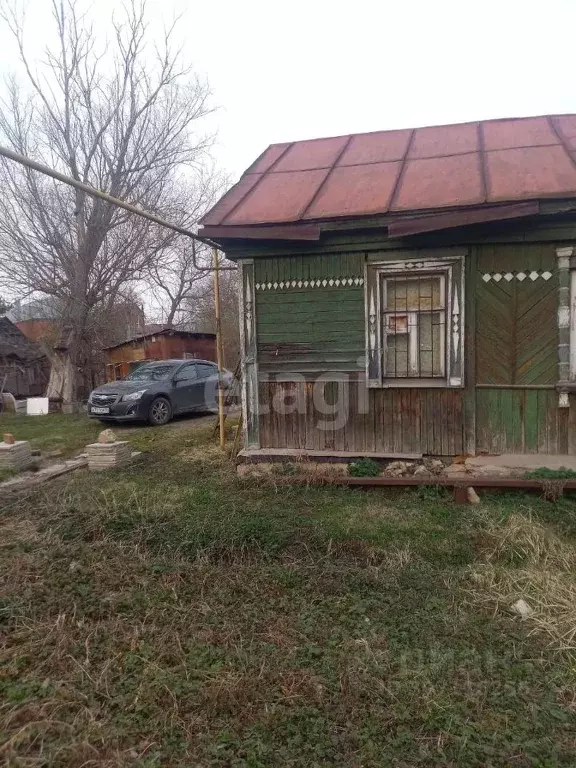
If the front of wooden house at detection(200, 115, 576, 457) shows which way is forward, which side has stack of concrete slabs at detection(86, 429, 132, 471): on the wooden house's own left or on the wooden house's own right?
on the wooden house's own right

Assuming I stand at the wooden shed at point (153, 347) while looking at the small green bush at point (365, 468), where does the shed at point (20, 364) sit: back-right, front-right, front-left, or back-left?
back-right

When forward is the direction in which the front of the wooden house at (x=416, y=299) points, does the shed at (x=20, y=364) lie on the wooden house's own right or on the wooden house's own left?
on the wooden house's own right

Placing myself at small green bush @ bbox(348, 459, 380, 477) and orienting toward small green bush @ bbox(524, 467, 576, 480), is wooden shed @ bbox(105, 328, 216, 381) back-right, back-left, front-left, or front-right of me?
back-left

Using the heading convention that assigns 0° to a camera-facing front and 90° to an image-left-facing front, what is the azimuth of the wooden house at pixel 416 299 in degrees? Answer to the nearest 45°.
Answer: approximately 0°

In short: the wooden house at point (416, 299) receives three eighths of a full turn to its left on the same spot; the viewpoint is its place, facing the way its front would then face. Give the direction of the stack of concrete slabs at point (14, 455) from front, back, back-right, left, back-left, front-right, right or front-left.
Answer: back-left

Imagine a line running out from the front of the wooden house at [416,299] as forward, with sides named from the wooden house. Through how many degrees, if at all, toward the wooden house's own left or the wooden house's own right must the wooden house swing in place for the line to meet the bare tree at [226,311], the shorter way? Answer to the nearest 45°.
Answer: approximately 135° to the wooden house's own right

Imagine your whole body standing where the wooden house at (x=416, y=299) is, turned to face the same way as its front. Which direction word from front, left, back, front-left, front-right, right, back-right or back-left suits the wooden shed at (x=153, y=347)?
back-right
